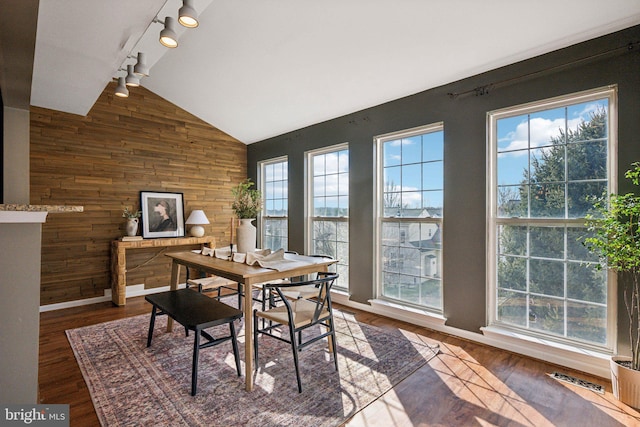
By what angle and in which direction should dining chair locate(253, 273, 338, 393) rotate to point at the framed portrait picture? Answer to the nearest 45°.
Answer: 0° — it already faces it

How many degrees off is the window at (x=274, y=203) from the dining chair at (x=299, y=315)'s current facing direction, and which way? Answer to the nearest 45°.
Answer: approximately 45° to its right

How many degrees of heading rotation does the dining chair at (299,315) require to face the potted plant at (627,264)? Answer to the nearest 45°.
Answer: approximately 135° to its right

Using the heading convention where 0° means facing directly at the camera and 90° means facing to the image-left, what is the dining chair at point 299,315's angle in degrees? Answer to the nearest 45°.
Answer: approximately 135°

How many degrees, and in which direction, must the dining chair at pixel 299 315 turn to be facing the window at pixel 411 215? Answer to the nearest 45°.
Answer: approximately 90° to its right

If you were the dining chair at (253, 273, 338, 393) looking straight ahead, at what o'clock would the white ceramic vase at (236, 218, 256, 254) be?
The white ceramic vase is roughly at 12 o'clock from the dining chair.

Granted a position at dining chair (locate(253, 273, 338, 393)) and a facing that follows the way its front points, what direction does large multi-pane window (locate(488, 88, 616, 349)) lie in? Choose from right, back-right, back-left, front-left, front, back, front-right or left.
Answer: back-right
